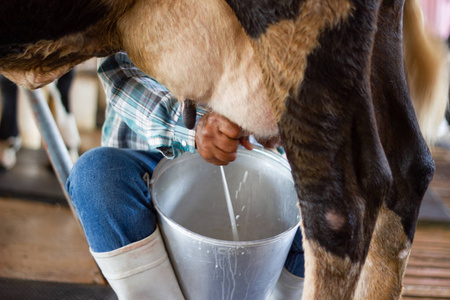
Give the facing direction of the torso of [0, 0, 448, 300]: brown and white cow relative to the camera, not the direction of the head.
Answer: to the viewer's left
